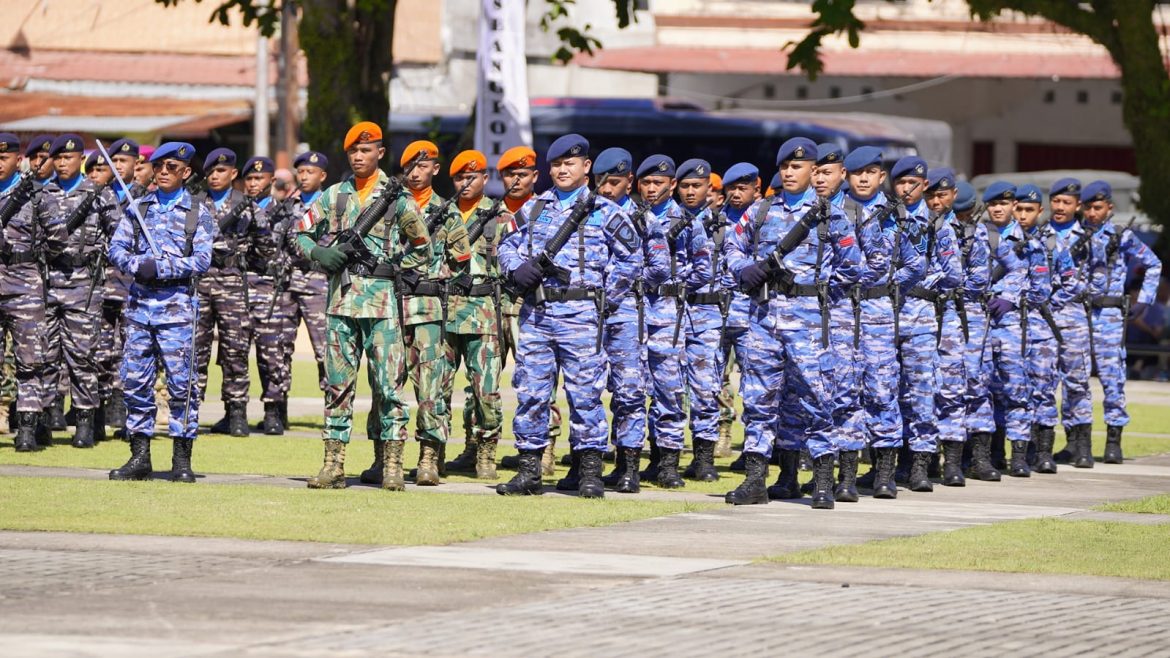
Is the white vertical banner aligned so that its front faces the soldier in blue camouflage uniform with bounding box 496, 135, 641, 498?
yes

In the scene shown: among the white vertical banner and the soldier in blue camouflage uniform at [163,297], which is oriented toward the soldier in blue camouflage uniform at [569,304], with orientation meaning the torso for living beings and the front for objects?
the white vertical banner
